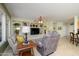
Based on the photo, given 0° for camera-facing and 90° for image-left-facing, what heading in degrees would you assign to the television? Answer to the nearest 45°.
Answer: approximately 0°

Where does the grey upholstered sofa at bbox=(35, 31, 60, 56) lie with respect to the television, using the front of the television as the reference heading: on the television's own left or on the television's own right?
on the television's own left
